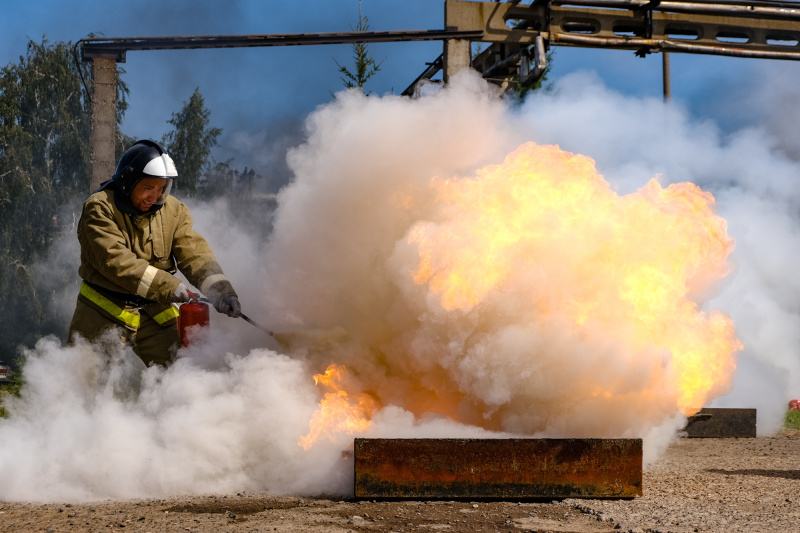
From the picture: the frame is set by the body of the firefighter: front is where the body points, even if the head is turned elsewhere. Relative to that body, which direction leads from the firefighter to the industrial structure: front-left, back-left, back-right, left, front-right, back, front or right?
left

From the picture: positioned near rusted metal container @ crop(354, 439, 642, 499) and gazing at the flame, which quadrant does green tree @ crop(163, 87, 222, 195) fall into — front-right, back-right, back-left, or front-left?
front-left

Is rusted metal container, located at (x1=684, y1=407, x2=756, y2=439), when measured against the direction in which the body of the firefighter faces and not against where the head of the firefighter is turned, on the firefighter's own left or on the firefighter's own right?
on the firefighter's own left

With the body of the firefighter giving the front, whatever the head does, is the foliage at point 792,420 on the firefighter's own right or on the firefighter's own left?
on the firefighter's own left

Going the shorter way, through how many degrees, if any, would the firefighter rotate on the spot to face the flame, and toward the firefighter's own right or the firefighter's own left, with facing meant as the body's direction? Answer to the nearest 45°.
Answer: approximately 45° to the firefighter's own left

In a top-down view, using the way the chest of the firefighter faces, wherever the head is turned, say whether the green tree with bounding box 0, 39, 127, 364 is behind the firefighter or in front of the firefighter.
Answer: behind

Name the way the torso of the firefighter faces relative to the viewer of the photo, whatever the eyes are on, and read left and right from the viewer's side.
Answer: facing the viewer and to the right of the viewer

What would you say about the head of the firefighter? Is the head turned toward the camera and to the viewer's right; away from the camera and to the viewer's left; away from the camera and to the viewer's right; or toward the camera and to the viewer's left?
toward the camera and to the viewer's right

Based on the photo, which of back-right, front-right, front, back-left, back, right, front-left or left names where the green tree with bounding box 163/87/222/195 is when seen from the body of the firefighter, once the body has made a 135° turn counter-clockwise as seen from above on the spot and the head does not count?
front

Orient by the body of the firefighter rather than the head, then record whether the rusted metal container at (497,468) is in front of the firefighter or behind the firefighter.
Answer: in front
